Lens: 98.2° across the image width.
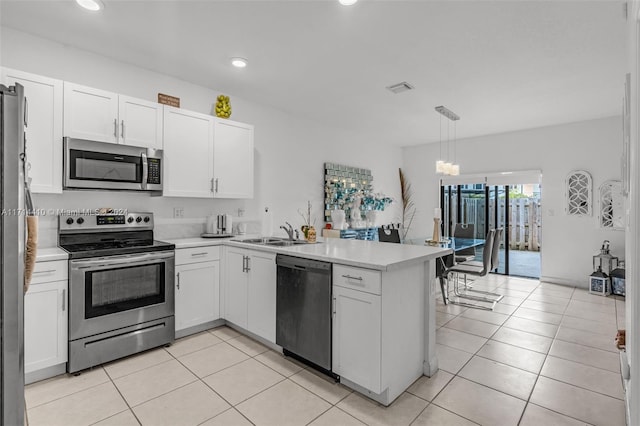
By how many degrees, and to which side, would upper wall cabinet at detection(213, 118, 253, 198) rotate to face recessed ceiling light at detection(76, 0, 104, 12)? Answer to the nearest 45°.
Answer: approximately 90° to its right

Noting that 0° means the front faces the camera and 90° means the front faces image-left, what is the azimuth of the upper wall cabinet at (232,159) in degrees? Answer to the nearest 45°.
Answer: approximately 315°

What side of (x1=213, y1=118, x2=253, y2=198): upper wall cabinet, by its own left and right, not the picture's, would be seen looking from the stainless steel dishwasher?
front

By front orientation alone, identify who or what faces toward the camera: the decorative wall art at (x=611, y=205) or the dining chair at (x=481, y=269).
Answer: the decorative wall art

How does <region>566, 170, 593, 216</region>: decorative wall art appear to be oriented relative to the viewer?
toward the camera

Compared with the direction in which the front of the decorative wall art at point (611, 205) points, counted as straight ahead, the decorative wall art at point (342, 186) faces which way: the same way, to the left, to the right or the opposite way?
to the left

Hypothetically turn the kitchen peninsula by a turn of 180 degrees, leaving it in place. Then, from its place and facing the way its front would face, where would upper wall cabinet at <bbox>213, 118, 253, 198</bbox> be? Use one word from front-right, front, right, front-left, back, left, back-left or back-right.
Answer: left

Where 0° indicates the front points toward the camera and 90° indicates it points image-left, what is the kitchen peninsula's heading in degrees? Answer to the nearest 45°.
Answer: approximately 45°

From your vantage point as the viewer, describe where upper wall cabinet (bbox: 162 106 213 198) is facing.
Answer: facing the viewer and to the right of the viewer

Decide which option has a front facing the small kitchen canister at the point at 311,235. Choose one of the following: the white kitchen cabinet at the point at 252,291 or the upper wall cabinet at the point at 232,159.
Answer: the upper wall cabinet

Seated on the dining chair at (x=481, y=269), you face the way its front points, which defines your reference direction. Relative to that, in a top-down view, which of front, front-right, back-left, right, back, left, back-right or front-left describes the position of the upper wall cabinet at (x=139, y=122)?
front-left

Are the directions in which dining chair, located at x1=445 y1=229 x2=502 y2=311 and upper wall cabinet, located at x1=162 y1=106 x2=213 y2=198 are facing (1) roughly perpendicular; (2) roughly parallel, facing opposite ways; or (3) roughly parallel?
roughly parallel, facing opposite ways

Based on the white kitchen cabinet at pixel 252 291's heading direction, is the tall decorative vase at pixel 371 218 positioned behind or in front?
behind
